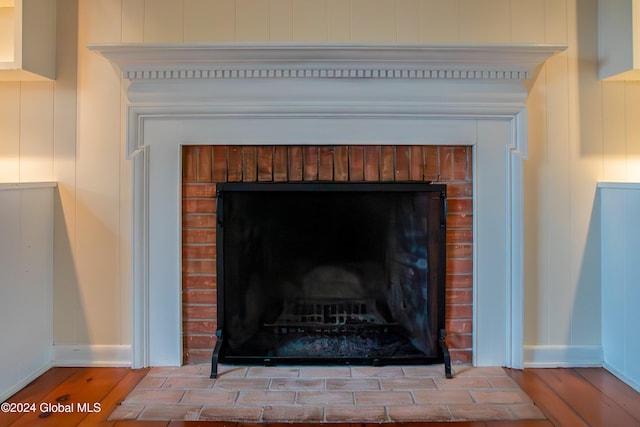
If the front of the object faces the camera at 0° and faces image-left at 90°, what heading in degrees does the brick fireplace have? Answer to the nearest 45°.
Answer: approximately 0°
